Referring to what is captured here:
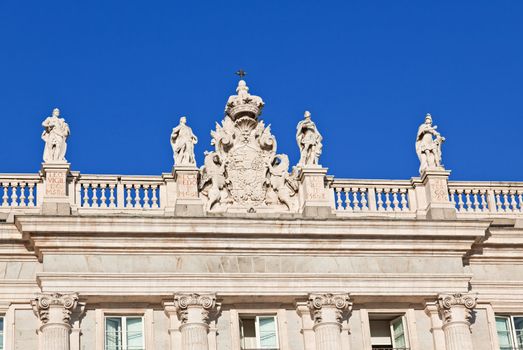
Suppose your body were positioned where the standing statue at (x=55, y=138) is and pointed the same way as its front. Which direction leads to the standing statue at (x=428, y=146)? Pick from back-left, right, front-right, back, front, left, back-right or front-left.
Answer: left

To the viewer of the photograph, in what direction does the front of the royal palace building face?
facing the viewer

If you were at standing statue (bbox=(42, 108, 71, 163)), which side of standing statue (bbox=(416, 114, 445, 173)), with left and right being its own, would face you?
right

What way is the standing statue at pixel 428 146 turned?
toward the camera

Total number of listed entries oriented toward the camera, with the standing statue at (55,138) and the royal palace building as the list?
2

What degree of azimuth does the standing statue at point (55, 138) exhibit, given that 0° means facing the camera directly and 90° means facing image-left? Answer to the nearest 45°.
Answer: approximately 0°

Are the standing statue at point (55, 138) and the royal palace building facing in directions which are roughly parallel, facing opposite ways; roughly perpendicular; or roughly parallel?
roughly parallel
